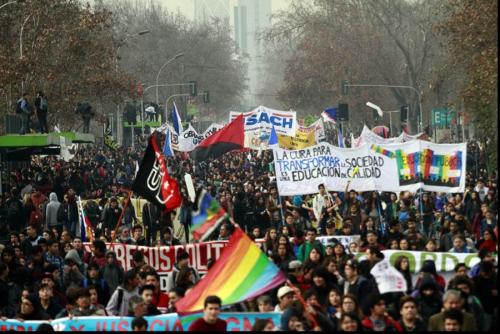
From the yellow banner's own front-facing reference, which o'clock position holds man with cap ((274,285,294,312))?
The man with cap is roughly at 12 o'clock from the yellow banner.

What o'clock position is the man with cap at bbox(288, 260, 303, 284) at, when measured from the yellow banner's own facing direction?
The man with cap is roughly at 12 o'clock from the yellow banner.

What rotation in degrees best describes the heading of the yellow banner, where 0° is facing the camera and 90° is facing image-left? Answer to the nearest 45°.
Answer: approximately 0°

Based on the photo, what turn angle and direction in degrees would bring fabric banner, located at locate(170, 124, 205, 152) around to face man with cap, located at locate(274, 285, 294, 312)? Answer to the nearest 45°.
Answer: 0° — it already faces them

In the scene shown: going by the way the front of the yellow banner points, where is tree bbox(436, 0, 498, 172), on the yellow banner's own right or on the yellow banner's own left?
on the yellow banner's own left

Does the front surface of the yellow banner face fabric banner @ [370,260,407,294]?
yes

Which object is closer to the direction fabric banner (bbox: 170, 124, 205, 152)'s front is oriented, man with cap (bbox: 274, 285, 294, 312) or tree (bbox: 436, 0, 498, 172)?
the man with cap

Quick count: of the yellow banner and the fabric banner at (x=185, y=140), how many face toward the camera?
2

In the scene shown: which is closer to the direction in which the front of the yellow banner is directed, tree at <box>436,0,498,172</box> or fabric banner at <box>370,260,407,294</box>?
the fabric banner
